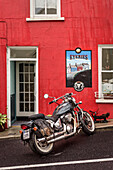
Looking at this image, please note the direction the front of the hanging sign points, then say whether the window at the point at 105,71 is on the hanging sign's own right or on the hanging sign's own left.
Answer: on the hanging sign's own left

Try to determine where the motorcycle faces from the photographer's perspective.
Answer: facing away from the viewer and to the right of the viewer

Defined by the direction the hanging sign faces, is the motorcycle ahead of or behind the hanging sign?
ahead

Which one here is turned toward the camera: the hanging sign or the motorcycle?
the hanging sign

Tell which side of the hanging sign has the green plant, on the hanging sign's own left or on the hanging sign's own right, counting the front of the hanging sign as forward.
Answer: on the hanging sign's own right

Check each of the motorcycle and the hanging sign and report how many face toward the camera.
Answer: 1

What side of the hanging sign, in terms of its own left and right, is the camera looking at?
front

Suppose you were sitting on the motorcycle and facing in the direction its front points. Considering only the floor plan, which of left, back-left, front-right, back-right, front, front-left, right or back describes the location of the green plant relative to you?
left

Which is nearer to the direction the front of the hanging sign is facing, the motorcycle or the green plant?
the motorcycle

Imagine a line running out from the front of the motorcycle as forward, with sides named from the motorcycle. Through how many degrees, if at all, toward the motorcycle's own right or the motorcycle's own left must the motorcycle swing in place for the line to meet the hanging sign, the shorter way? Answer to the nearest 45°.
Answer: approximately 45° to the motorcycle's own left
